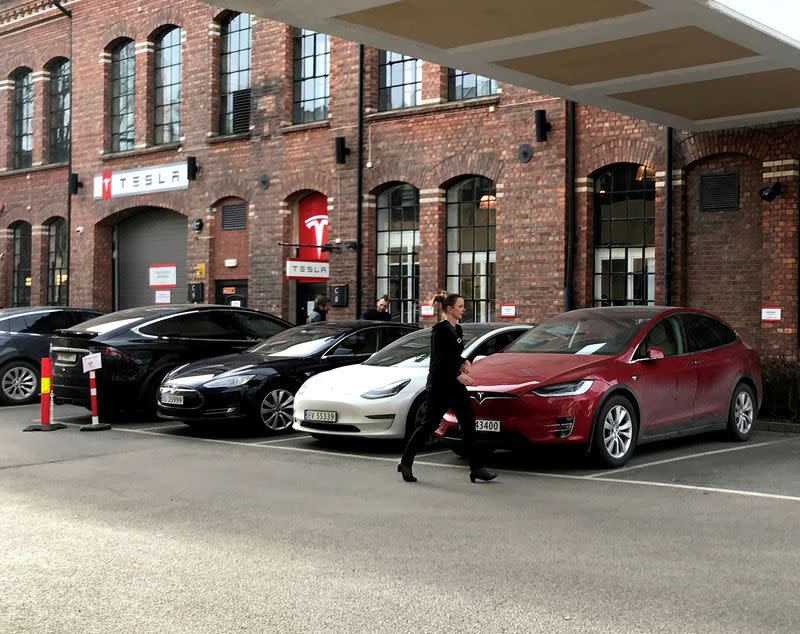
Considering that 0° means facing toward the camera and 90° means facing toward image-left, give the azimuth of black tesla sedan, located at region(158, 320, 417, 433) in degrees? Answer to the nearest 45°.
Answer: approximately 45°

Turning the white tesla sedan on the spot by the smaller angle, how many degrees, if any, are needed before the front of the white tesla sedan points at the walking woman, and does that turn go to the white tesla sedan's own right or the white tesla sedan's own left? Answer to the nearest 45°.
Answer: approximately 45° to the white tesla sedan's own left

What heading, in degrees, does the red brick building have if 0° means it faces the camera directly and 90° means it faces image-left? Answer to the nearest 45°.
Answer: approximately 45°

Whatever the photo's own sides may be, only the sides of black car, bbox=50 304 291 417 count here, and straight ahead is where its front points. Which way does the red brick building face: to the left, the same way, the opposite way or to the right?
the opposite way

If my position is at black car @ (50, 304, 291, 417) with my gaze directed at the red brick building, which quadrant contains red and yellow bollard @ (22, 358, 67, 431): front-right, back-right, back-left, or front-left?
back-left

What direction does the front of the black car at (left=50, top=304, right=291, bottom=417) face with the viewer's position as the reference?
facing away from the viewer and to the right of the viewer

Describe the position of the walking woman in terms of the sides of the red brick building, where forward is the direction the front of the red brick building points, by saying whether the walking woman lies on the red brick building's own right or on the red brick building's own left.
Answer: on the red brick building's own left

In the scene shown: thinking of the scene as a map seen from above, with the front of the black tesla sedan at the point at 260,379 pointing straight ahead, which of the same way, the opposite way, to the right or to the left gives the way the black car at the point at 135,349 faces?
the opposite way

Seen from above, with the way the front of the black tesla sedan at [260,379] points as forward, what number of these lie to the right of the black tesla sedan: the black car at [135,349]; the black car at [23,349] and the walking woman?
2

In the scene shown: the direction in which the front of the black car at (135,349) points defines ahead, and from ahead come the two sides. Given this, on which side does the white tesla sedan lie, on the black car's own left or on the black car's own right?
on the black car's own right

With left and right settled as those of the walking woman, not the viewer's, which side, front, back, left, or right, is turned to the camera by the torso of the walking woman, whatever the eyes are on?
right

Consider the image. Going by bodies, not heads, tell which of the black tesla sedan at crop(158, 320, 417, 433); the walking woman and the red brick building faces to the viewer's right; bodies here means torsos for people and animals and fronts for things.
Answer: the walking woman

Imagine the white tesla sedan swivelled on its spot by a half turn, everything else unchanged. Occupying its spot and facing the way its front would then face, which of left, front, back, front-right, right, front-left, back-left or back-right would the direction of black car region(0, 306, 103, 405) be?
left

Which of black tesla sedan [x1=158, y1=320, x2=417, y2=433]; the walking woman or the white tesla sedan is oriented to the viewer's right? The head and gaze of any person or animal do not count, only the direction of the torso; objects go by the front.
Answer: the walking woman

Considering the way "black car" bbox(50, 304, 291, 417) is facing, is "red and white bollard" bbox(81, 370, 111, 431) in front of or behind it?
behind
